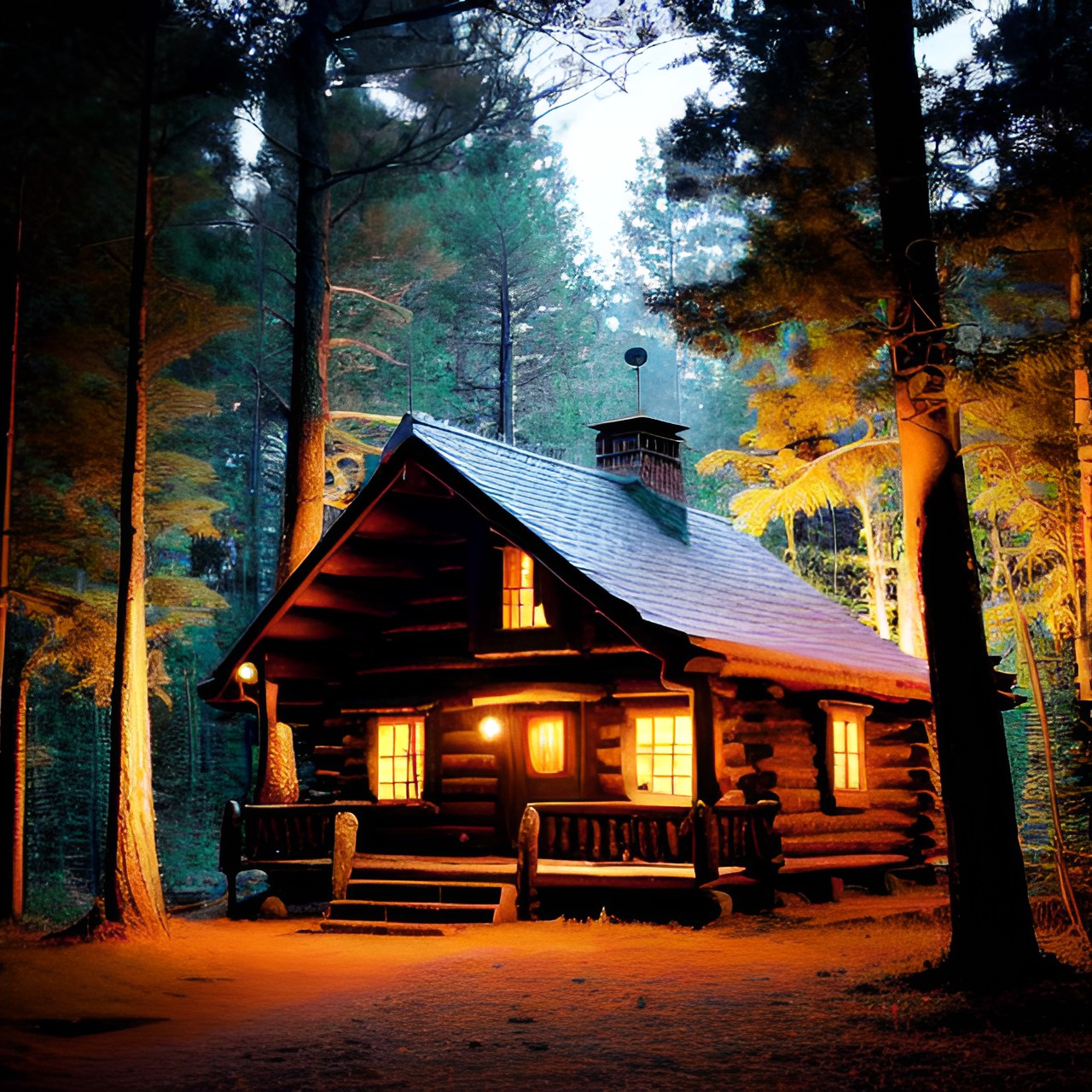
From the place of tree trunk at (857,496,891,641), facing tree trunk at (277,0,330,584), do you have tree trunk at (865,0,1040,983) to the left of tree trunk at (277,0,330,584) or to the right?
left

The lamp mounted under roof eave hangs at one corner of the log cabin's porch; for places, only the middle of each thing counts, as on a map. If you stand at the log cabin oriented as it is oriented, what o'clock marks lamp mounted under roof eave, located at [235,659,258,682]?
The lamp mounted under roof eave is roughly at 2 o'clock from the log cabin.

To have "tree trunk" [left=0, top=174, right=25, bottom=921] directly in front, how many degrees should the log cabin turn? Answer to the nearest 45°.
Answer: approximately 45° to its right

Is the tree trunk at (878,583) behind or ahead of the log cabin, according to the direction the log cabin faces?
behind

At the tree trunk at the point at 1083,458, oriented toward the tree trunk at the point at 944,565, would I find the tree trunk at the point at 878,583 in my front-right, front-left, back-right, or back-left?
back-right

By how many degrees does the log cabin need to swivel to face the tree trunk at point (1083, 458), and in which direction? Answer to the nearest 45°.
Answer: approximately 135° to its left

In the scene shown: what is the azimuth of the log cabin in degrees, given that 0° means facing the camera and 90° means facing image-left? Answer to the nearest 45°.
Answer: approximately 45°
